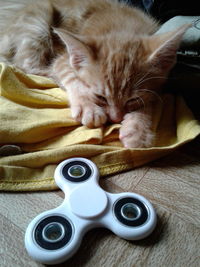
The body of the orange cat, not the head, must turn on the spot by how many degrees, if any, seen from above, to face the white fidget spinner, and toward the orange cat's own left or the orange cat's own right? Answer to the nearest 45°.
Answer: approximately 45° to the orange cat's own right

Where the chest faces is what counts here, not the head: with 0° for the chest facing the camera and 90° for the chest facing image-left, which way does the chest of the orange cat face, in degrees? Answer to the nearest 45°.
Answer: approximately 315°
